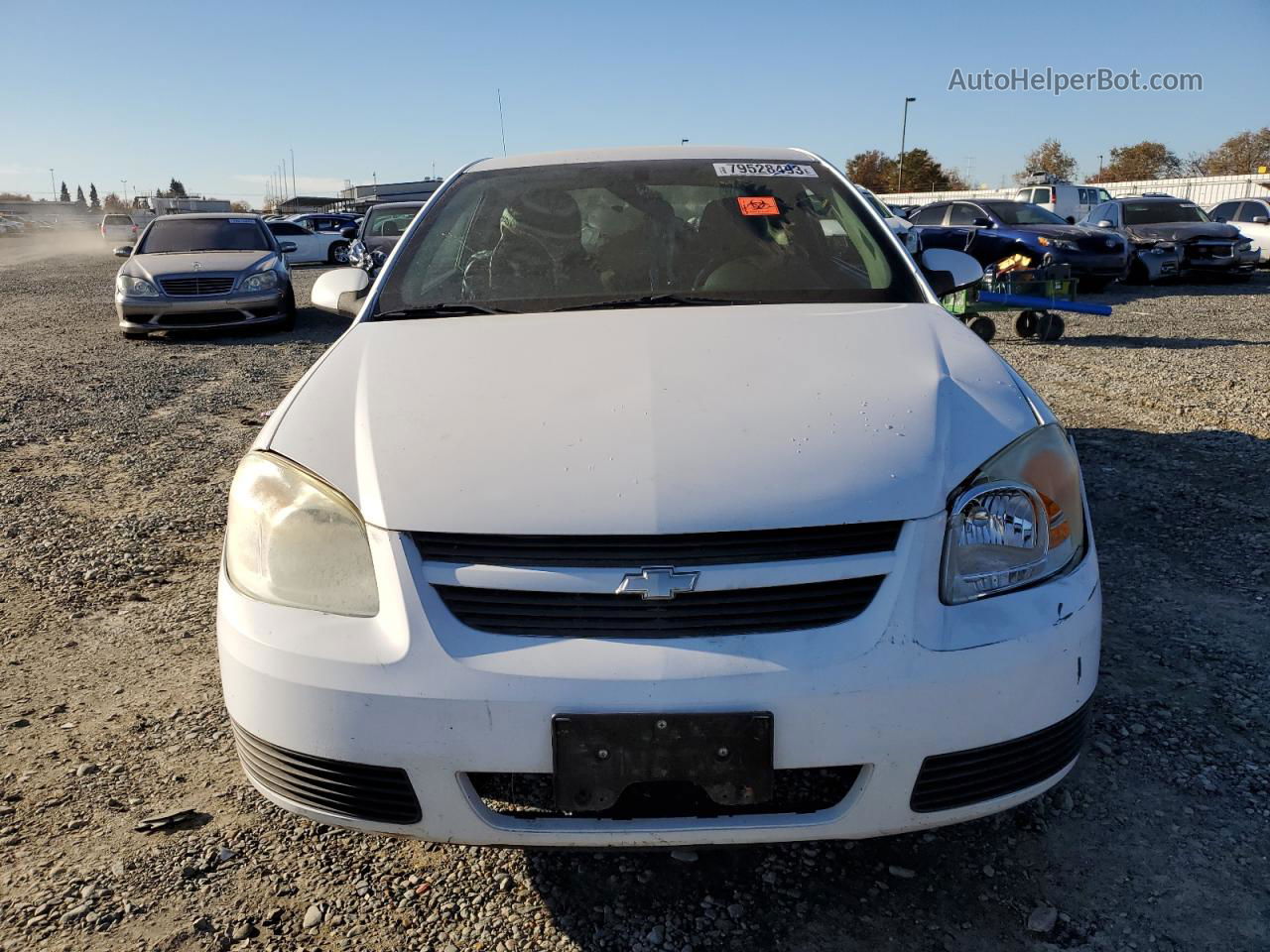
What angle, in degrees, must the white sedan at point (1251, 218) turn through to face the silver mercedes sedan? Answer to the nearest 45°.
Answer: approximately 90° to its right

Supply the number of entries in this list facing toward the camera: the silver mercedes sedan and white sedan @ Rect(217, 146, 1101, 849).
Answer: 2

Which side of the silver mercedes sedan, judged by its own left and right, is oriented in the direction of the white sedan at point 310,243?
back

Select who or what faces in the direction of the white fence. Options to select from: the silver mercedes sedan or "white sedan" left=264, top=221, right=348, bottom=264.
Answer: the white sedan

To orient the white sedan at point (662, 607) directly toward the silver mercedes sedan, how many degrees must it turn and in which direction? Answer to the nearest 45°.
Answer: approximately 135° to its right

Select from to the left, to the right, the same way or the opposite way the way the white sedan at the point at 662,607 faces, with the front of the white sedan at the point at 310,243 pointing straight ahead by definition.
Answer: to the right

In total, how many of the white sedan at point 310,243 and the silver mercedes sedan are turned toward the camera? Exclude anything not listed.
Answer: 1

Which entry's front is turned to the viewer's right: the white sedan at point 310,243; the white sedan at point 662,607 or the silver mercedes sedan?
the white sedan at point 310,243

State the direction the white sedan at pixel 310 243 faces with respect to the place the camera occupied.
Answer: facing to the right of the viewer

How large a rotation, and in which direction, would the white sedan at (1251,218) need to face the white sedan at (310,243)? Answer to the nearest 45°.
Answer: approximately 135° to its right

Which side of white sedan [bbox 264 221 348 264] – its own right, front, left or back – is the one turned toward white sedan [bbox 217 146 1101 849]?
right

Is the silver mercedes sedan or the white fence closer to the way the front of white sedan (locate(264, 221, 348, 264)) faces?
the white fence
